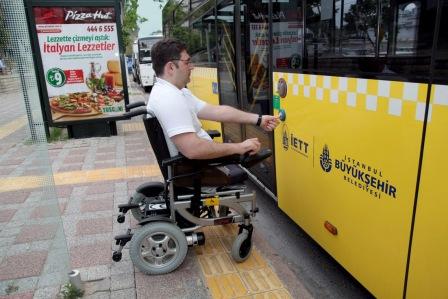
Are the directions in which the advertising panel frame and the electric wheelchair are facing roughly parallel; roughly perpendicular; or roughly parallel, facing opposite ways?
roughly perpendicular

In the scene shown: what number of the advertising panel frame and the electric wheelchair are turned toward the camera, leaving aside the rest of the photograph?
1

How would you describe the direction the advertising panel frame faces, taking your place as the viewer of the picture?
facing the viewer

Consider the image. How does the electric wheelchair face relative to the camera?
to the viewer's right

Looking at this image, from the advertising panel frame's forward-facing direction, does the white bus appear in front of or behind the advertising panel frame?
behind

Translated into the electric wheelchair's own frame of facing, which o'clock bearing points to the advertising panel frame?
The advertising panel frame is roughly at 8 o'clock from the electric wheelchair.

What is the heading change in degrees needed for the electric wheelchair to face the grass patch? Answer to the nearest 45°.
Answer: approximately 180°

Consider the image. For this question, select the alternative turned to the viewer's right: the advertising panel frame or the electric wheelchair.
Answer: the electric wheelchair
